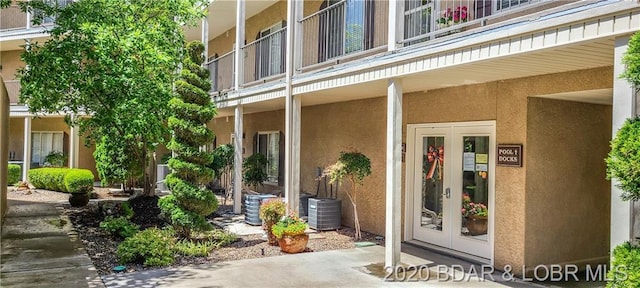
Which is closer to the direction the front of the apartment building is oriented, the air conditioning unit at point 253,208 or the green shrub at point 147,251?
the green shrub

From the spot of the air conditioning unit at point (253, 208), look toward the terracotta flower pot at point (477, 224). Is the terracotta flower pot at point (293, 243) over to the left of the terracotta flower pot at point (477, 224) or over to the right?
right

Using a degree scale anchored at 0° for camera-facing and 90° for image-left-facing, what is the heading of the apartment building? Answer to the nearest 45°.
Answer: approximately 45°

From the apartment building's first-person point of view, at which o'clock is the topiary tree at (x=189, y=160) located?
The topiary tree is roughly at 2 o'clock from the apartment building.

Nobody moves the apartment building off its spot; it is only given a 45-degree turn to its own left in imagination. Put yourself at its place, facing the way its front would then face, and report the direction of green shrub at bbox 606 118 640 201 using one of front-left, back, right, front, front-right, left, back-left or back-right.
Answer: front

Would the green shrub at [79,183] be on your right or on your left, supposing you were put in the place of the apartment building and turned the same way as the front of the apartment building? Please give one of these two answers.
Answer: on your right

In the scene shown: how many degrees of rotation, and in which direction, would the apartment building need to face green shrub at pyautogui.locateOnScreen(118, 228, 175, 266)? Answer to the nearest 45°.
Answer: approximately 45° to its right

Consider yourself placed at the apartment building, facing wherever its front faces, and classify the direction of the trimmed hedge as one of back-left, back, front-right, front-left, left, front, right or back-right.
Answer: right

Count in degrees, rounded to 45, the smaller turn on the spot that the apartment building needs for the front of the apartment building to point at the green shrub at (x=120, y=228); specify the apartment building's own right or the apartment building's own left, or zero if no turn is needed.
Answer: approximately 45° to the apartment building's own right
